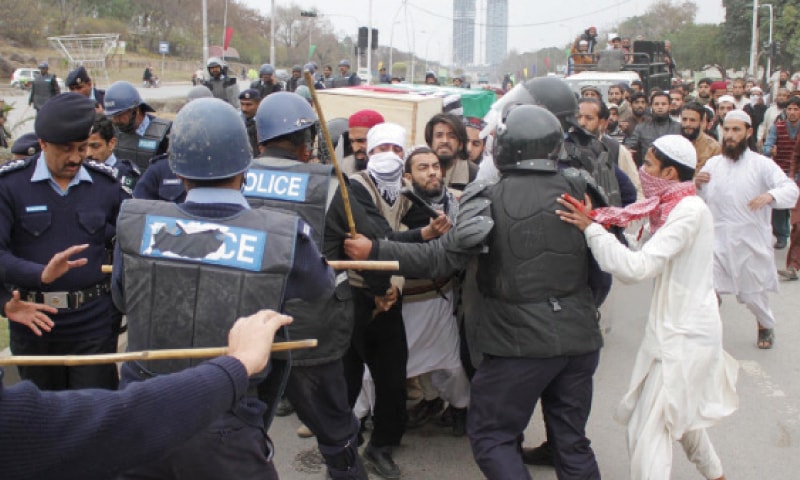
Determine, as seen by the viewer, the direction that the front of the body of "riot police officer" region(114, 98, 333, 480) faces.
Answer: away from the camera

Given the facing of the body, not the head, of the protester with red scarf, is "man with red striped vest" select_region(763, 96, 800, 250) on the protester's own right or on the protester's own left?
on the protester's own right

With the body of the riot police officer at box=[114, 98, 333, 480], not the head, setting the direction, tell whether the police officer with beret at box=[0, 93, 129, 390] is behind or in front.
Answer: in front

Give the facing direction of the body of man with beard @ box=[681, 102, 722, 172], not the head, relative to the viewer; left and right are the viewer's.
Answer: facing the viewer and to the left of the viewer

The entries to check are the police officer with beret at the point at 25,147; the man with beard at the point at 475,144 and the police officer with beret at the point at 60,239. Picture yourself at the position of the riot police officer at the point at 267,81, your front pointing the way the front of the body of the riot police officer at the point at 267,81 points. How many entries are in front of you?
3

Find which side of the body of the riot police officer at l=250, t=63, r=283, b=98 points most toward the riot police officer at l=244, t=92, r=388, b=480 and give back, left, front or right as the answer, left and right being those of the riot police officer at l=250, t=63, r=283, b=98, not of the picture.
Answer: front

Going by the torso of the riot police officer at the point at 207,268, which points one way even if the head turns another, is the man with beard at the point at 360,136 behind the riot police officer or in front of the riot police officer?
in front

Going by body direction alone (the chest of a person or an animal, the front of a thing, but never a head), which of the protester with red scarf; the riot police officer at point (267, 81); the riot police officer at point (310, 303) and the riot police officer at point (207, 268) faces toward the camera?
the riot police officer at point (267, 81)

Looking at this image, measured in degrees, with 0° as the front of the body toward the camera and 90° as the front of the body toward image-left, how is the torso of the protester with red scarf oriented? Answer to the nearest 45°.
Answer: approximately 90°

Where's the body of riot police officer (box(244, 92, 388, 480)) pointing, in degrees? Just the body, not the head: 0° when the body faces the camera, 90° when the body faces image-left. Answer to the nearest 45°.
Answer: approximately 225°

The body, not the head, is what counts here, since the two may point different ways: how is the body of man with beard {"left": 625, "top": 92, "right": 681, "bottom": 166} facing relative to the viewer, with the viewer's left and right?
facing the viewer

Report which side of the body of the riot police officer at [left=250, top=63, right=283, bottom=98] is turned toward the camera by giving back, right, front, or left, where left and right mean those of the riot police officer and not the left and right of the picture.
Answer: front

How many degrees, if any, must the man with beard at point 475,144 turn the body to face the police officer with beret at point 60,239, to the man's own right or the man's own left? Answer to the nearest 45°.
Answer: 0° — they already face them

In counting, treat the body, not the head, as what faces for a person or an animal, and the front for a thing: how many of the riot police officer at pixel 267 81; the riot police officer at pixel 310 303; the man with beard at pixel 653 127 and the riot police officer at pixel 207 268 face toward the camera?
2

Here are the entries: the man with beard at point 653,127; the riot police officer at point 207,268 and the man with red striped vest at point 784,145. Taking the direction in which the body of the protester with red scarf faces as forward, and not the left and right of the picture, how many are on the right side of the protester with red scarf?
2

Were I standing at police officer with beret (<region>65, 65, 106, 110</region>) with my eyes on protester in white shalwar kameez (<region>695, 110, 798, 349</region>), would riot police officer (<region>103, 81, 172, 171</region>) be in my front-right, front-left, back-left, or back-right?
front-right

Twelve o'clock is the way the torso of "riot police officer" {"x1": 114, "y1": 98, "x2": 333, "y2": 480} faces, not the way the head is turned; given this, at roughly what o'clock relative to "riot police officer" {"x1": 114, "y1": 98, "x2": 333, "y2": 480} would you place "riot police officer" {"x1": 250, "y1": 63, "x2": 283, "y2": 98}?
"riot police officer" {"x1": 250, "y1": 63, "x2": 283, "y2": 98} is roughly at 12 o'clock from "riot police officer" {"x1": 114, "y1": 98, "x2": 333, "y2": 480}.
